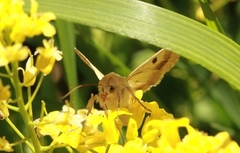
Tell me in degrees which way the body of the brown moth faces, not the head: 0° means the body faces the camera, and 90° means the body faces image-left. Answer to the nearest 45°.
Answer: approximately 45°
